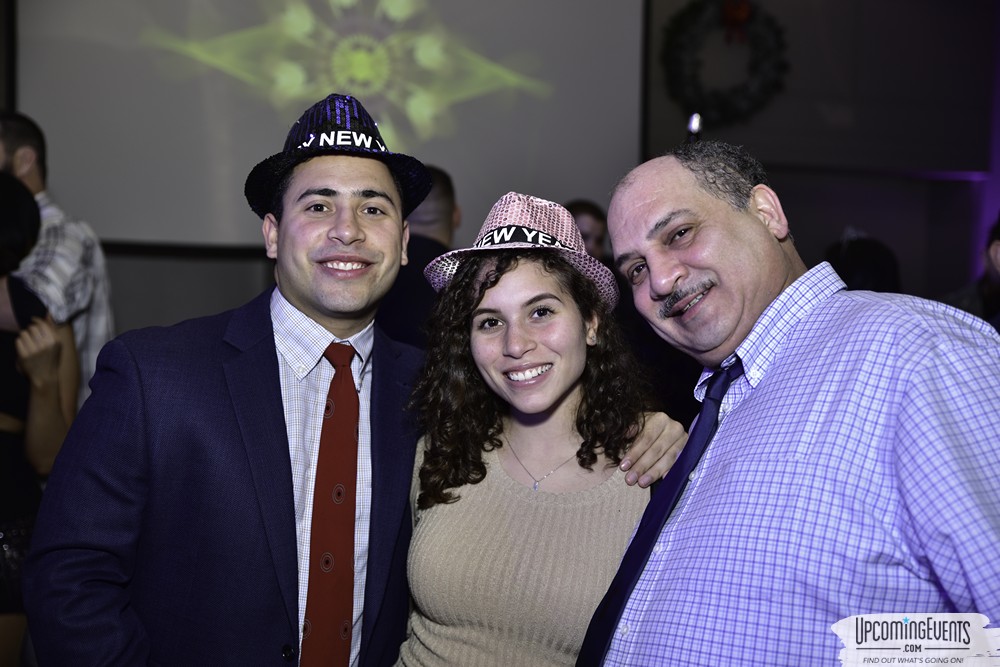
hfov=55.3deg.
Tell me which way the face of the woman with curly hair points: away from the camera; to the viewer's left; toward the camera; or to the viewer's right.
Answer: toward the camera

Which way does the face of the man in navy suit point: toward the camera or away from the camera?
toward the camera

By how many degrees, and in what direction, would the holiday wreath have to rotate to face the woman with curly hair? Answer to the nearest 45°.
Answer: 0° — it already faces them

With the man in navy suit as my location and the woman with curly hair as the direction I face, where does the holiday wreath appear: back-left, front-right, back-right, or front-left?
front-left

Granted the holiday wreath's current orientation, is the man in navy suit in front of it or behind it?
in front

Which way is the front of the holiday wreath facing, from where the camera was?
facing the viewer
